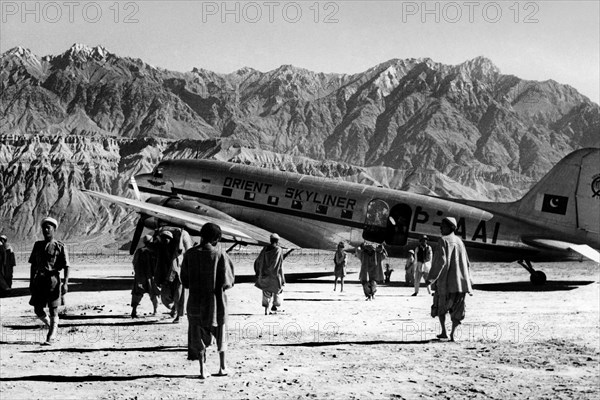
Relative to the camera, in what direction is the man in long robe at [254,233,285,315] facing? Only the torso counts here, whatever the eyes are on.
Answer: away from the camera

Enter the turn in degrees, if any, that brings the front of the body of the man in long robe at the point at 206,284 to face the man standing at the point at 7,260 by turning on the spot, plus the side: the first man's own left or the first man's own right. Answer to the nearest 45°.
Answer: approximately 45° to the first man's own left

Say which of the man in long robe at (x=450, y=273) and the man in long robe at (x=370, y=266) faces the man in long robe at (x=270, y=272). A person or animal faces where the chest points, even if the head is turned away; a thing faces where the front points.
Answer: the man in long robe at (x=450, y=273)

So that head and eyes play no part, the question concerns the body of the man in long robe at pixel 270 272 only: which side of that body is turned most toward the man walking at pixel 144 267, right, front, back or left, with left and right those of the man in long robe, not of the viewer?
left

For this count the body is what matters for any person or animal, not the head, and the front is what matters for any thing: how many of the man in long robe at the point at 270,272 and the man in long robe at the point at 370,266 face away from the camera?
2

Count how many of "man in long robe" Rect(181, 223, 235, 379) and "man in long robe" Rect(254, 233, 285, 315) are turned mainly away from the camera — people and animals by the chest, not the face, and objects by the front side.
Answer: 2

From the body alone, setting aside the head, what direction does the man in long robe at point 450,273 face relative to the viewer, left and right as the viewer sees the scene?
facing away from the viewer and to the left of the viewer

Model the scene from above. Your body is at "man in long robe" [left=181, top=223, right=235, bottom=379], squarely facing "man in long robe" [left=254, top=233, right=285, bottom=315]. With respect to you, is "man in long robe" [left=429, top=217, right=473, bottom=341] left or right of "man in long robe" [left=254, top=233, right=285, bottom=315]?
right

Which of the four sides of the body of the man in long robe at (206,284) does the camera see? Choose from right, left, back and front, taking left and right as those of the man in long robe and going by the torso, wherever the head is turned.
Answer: back

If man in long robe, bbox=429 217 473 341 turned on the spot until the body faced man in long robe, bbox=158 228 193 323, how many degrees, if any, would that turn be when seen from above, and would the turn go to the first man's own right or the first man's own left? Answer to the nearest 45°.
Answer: approximately 45° to the first man's own left

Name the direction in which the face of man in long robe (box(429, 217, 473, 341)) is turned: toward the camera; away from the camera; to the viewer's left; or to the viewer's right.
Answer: to the viewer's left
